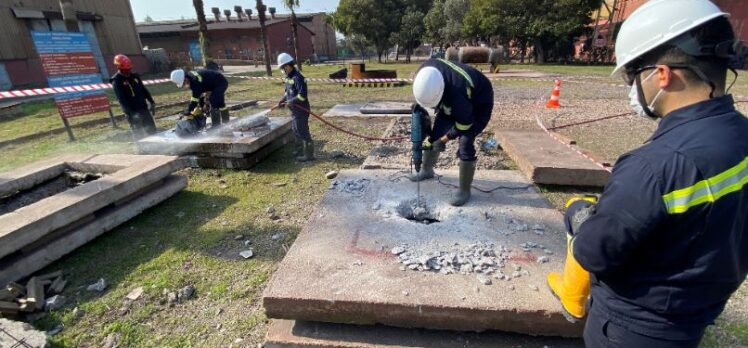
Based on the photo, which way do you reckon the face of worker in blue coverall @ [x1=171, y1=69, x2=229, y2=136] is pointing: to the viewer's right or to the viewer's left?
to the viewer's left

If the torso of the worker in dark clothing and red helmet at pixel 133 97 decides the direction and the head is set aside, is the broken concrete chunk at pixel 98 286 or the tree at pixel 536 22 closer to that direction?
the broken concrete chunk

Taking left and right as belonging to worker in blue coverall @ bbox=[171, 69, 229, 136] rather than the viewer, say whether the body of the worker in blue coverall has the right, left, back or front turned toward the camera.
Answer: left

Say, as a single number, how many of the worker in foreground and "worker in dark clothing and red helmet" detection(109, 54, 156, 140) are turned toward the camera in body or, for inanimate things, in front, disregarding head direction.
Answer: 1

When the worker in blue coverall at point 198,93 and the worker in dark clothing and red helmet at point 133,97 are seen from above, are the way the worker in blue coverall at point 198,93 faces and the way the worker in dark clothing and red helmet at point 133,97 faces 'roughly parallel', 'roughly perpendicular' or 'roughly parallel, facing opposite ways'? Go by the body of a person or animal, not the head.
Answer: roughly perpendicular

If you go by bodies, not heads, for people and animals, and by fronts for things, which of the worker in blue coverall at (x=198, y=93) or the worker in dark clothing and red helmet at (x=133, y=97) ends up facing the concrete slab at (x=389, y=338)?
the worker in dark clothing and red helmet at (x=133, y=97)

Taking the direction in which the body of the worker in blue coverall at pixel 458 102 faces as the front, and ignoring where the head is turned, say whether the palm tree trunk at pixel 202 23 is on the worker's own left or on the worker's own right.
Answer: on the worker's own right

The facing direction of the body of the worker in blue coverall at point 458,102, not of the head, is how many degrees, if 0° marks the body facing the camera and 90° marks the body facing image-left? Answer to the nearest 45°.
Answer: approximately 45°

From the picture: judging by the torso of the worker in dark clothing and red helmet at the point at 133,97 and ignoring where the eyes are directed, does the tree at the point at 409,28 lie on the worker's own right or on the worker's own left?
on the worker's own left

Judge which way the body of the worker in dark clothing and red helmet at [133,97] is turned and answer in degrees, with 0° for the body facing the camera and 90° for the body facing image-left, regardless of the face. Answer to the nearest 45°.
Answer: approximately 0°

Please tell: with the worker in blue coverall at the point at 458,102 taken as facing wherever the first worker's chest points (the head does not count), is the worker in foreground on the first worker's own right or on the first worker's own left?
on the first worker's own left

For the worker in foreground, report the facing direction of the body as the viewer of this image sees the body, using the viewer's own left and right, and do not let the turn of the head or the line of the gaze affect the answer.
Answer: facing away from the viewer and to the left of the viewer

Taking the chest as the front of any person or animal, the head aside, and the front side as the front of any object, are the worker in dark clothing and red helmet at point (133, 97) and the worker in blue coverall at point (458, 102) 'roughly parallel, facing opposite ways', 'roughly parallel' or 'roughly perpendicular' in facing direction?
roughly perpendicular

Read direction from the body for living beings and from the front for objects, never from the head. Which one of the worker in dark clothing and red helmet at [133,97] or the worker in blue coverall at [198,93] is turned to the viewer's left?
the worker in blue coverall at [198,93]

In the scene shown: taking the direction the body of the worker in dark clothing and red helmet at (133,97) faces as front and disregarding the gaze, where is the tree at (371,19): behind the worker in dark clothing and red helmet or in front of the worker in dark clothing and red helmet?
behind
